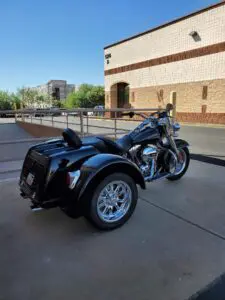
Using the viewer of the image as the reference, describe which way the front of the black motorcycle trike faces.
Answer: facing away from the viewer and to the right of the viewer

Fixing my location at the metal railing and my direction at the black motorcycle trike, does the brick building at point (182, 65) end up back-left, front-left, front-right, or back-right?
back-left

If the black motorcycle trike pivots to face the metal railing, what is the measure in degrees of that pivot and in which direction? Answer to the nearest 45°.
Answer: approximately 45° to its left

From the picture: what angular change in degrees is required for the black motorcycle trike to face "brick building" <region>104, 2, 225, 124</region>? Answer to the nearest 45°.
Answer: approximately 45° to its left

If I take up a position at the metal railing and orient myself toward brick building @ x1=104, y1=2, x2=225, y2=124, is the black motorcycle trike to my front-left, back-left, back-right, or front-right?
back-right
